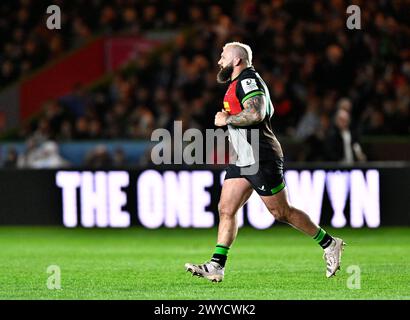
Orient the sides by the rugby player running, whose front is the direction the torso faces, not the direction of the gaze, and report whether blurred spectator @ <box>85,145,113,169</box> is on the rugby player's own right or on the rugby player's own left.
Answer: on the rugby player's own right

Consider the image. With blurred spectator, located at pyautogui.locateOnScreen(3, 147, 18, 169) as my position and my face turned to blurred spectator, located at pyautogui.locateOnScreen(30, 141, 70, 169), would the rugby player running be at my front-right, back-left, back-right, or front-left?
front-right

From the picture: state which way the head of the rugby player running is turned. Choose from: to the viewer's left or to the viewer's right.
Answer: to the viewer's left

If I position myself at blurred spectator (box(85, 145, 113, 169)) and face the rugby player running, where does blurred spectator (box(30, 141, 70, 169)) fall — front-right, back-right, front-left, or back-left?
back-right

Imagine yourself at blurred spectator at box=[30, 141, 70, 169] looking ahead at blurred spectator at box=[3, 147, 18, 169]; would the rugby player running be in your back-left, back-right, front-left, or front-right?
back-left

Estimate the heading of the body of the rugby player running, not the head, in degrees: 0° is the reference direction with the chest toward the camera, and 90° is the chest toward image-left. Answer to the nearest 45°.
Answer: approximately 90°

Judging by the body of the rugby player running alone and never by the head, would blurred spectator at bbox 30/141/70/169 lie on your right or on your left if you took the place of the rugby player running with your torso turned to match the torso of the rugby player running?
on your right

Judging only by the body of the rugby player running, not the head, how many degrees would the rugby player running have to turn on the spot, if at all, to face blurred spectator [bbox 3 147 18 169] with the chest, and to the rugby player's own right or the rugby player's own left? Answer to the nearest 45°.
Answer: approximately 45° to the rugby player's own right

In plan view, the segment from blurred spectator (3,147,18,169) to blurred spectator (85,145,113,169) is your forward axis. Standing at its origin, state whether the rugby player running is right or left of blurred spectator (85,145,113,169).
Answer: right
